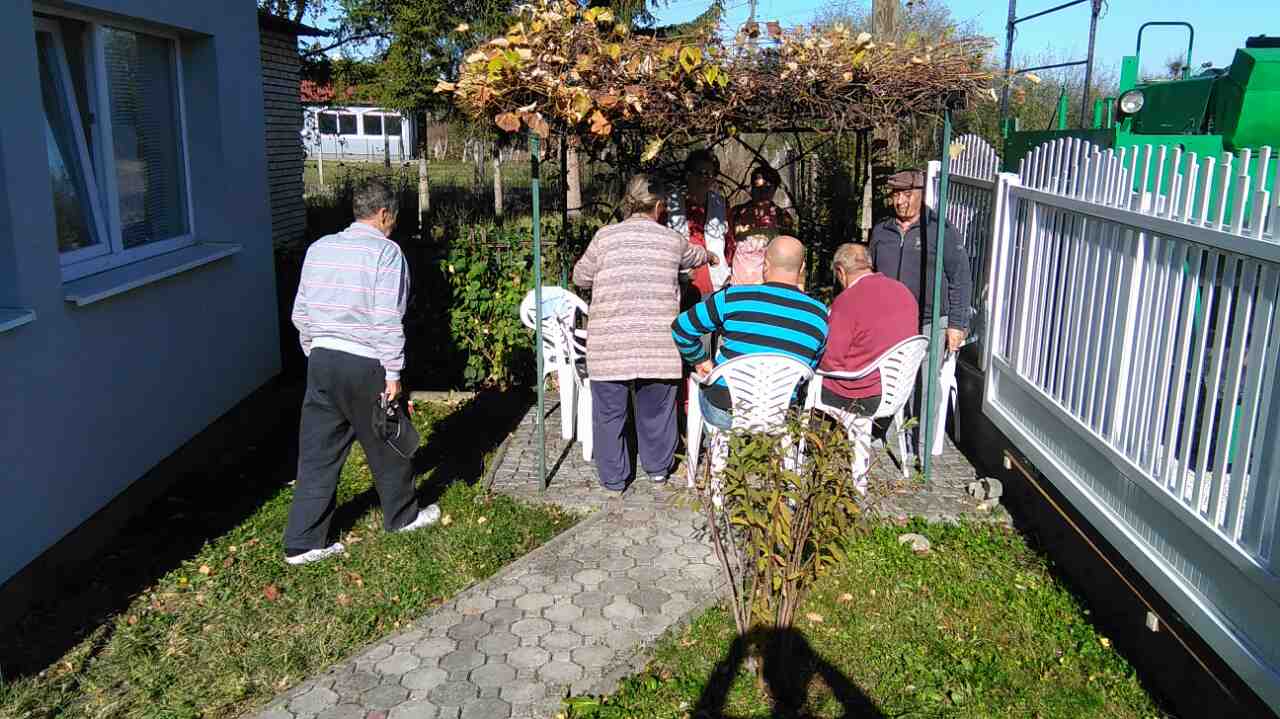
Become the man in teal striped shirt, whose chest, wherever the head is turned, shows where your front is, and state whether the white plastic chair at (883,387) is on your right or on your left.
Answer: on your right

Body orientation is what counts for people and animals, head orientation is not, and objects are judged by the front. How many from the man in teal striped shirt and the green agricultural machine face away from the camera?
1

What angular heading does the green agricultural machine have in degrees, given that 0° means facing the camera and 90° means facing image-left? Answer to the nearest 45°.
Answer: approximately 45°

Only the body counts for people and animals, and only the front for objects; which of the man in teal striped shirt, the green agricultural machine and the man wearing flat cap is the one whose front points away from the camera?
the man in teal striped shirt

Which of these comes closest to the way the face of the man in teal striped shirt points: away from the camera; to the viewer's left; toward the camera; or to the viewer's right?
away from the camera

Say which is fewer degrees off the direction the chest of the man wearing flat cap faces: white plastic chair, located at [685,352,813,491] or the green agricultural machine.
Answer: the white plastic chair

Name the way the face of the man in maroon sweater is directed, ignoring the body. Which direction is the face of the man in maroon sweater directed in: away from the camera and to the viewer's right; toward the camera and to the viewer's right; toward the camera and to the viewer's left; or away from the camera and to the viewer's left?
away from the camera and to the viewer's left

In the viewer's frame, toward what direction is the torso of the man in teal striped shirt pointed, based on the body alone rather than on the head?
away from the camera

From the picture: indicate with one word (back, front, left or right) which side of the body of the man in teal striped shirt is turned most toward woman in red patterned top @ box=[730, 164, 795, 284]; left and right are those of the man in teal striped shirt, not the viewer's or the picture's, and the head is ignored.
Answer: front

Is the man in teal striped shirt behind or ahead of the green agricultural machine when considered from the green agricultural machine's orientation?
ahead

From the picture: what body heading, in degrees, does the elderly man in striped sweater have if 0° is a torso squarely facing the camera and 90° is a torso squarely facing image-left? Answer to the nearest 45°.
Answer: approximately 225°

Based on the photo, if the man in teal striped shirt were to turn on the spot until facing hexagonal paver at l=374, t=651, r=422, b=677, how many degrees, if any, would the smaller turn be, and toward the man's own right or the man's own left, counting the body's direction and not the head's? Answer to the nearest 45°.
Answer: approximately 135° to the man's own left
